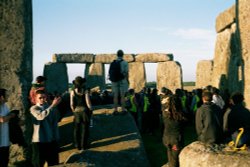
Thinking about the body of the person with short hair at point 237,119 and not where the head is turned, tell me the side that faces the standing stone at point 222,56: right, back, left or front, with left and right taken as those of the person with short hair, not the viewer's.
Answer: front

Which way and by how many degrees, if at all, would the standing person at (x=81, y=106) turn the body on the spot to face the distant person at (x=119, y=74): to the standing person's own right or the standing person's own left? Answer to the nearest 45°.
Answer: approximately 45° to the standing person's own right

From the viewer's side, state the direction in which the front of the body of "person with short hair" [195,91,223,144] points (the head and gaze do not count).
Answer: away from the camera

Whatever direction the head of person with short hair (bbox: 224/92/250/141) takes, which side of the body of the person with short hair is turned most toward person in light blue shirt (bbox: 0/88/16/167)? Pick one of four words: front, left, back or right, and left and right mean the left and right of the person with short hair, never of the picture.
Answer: left

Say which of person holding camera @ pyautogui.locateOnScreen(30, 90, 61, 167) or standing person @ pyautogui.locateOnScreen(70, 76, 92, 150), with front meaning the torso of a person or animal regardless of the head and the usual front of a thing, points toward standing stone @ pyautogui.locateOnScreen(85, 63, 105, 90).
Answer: the standing person

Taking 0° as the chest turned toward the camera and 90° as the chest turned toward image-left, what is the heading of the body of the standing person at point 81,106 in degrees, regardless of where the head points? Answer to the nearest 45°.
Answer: approximately 180°

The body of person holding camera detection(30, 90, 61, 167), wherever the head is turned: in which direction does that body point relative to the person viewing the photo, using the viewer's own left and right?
facing the viewer and to the right of the viewer

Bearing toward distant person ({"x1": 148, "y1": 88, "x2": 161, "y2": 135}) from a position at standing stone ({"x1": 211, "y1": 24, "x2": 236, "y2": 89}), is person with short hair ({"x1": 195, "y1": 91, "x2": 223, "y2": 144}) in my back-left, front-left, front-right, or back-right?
front-left

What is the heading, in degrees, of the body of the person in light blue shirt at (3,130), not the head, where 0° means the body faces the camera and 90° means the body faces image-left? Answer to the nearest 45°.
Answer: approximately 270°

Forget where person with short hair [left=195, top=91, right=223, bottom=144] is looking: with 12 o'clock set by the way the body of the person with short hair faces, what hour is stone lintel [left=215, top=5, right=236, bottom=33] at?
The stone lintel is roughly at 12 o'clock from the person with short hair.

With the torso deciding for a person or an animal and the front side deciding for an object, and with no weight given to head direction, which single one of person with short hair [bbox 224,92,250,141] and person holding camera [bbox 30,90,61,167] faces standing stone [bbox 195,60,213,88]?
the person with short hair

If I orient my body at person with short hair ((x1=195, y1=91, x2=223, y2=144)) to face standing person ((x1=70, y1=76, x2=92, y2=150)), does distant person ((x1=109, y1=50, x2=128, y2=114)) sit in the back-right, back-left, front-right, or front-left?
front-right
